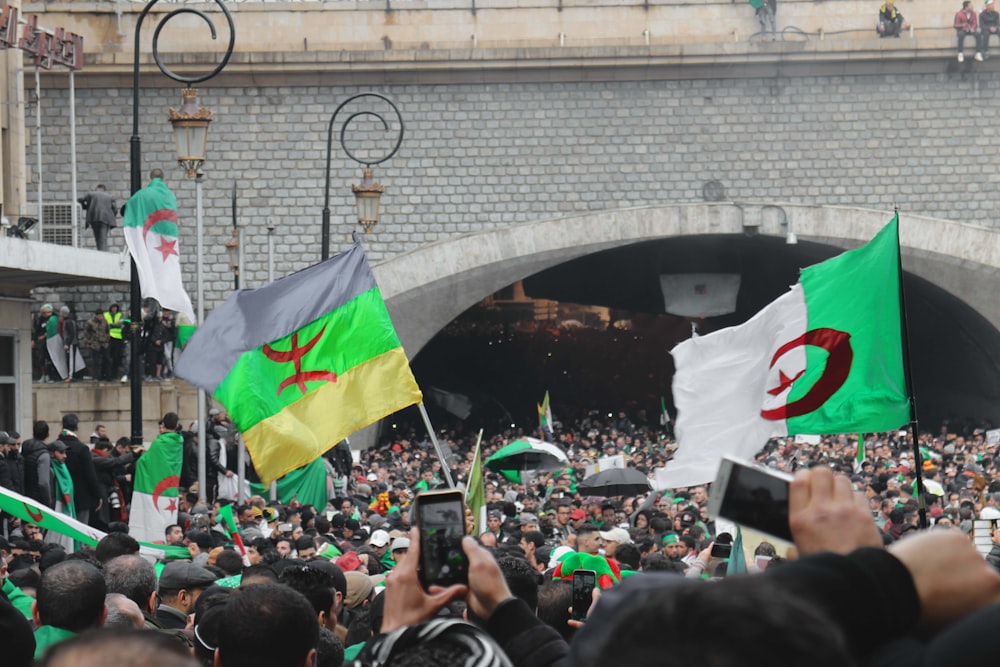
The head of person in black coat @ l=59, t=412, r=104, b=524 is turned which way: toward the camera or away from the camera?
away from the camera

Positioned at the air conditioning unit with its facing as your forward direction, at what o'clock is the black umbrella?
The black umbrella is roughly at 11 o'clock from the air conditioning unit.

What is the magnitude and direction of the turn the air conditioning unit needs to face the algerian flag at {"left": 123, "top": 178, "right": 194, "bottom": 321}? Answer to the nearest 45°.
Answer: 0° — it already faces it

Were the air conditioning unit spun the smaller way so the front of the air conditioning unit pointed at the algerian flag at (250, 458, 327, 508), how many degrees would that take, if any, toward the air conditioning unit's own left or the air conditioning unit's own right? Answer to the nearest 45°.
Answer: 0° — it already faces it

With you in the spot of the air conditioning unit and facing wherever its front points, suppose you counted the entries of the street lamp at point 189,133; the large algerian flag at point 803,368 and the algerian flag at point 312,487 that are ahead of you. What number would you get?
3

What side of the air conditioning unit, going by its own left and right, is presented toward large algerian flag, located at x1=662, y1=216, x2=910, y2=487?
front

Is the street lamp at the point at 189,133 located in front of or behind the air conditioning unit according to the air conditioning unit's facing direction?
in front

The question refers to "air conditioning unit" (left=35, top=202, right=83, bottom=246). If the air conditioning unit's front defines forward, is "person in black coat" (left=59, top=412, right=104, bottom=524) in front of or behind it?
in front
